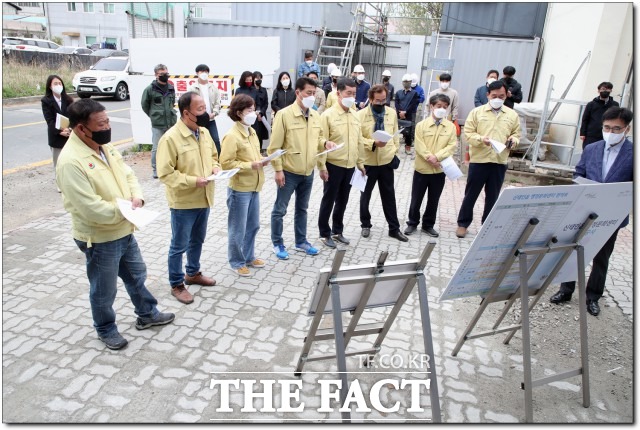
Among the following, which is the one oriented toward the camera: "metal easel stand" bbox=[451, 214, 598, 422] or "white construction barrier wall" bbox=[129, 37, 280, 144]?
the white construction barrier wall

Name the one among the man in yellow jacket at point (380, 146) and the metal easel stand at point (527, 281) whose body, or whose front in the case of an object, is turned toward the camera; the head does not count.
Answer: the man in yellow jacket

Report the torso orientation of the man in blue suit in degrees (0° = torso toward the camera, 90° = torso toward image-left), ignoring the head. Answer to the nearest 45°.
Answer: approximately 45°

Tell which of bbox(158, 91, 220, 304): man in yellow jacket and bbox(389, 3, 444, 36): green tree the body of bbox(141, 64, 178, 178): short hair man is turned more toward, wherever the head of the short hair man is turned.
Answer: the man in yellow jacket

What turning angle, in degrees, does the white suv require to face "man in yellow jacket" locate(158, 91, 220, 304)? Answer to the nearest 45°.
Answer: approximately 45° to its left

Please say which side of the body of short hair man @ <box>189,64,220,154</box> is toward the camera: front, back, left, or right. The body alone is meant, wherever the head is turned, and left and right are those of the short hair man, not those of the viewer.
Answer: front

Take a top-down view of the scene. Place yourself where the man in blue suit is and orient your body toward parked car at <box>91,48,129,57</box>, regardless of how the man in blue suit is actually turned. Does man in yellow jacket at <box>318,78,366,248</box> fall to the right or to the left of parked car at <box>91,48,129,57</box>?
left

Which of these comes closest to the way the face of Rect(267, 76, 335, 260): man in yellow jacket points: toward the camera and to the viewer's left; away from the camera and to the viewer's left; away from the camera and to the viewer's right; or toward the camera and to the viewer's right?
toward the camera and to the viewer's right

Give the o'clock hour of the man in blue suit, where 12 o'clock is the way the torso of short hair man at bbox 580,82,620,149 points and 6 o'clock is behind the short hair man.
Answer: The man in blue suit is roughly at 12 o'clock from the short hair man.

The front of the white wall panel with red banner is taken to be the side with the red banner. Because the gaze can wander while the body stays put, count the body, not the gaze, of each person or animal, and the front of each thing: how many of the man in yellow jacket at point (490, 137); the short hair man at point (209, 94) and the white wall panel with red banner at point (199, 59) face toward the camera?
3

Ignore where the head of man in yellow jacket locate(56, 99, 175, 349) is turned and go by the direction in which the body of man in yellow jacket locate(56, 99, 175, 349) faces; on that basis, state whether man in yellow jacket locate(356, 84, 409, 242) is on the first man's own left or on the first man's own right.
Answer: on the first man's own left

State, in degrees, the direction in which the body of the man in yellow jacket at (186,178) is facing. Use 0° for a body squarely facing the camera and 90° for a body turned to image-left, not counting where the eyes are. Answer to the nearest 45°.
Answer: approximately 315°

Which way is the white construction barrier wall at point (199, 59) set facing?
toward the camera

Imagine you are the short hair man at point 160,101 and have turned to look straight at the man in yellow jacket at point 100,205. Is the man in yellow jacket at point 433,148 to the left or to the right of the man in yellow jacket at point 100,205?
left

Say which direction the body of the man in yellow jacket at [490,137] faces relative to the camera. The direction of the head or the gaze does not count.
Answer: toward the camera
